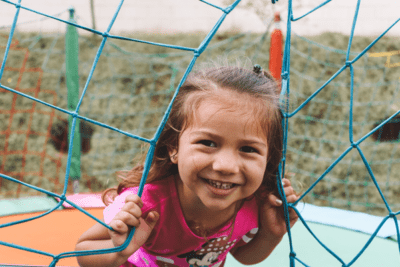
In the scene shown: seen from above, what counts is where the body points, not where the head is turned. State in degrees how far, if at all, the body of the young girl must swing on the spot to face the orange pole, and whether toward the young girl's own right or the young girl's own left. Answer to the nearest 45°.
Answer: approximately 135° to the young girl's own left

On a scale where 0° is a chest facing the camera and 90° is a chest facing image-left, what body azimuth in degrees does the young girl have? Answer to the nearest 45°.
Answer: approximately 0°
